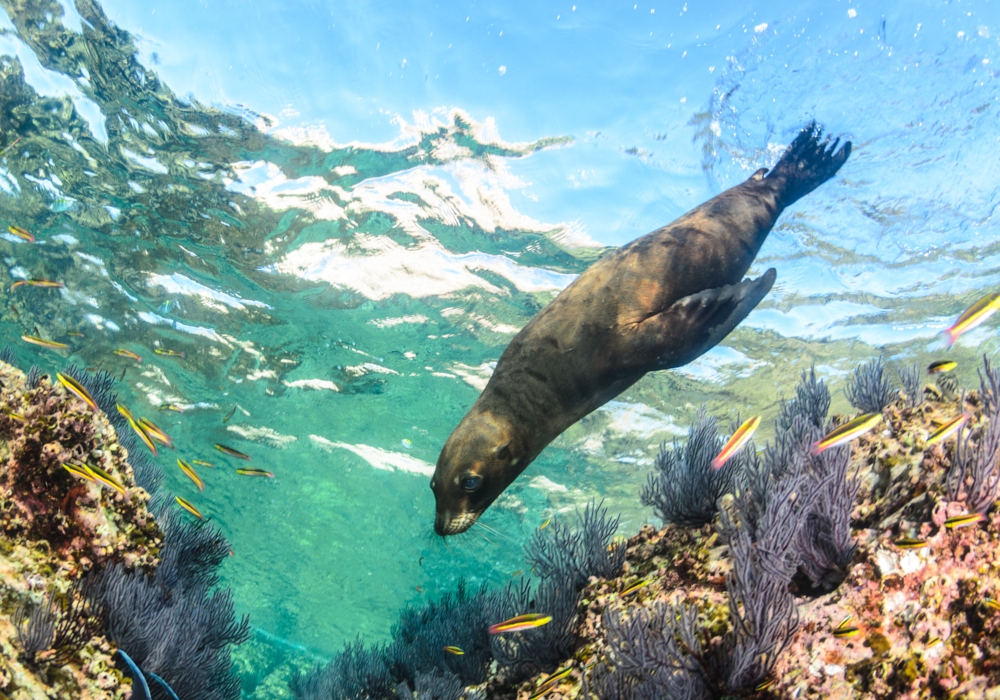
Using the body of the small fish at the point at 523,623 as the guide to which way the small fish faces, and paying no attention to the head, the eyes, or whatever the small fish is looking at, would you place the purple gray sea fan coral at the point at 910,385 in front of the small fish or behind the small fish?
in front

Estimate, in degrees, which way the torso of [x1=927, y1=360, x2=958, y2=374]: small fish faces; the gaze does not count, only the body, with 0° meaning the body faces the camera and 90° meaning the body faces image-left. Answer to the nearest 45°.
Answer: approximately 270°

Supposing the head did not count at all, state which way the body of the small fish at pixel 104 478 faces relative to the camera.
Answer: to the viewer's left

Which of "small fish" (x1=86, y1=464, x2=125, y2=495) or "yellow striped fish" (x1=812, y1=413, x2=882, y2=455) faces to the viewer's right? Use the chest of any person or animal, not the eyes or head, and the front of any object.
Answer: the yellow striped fish

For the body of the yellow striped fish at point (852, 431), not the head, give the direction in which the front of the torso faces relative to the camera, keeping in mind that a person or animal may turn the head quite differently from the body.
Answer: to the viewer's right

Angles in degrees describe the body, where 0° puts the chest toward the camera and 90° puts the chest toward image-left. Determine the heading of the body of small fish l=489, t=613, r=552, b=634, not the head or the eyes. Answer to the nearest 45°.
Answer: approximately 270°

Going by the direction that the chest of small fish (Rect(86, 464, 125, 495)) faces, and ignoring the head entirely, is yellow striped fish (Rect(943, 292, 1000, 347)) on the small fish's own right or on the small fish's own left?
on the small fish's own left

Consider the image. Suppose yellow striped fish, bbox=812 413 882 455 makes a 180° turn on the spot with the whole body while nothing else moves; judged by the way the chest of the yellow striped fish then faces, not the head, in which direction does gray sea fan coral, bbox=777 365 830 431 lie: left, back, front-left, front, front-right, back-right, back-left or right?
right
